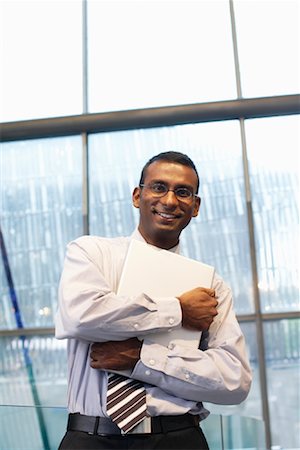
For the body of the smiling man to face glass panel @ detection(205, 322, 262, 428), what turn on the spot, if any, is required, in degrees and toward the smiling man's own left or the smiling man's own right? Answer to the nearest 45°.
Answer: approximately 180°

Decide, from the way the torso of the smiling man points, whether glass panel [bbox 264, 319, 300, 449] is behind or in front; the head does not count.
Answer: behind

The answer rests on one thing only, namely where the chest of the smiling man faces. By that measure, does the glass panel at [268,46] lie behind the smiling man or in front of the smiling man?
behind

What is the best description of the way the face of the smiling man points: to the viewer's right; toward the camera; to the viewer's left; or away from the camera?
toward the camera

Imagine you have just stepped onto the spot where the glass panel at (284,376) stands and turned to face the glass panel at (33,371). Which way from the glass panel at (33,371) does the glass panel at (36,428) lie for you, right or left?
left

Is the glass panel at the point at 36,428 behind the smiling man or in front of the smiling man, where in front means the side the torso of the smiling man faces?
behind

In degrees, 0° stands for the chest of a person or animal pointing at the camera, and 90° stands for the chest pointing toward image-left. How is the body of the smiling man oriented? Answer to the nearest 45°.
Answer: approximately 0°

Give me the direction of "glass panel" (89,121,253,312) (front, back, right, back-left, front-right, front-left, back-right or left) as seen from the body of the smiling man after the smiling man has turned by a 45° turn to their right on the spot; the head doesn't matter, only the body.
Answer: back-right

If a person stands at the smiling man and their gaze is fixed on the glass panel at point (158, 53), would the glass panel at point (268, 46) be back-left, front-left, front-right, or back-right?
front-right
